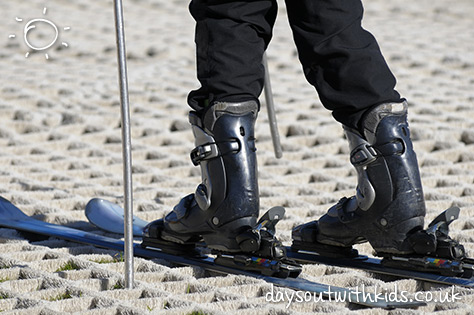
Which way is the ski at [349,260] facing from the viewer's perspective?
to the viewer's left
